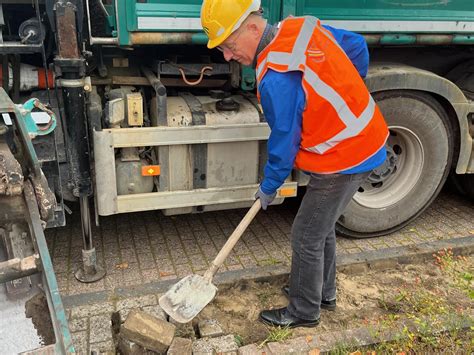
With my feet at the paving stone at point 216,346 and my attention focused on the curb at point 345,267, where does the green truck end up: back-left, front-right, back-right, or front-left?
front-left

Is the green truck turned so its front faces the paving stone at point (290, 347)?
no

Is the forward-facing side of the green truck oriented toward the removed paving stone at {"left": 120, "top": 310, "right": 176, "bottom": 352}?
no

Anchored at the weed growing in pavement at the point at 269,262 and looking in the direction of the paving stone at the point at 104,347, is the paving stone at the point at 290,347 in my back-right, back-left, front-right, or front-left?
front-left

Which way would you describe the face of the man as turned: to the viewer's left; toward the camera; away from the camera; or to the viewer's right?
to the viewer's left

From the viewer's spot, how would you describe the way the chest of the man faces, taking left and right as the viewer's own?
facing to the left of the viewer

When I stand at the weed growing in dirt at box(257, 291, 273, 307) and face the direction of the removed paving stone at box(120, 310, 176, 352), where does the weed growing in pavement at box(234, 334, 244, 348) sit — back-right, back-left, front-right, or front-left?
front-left
